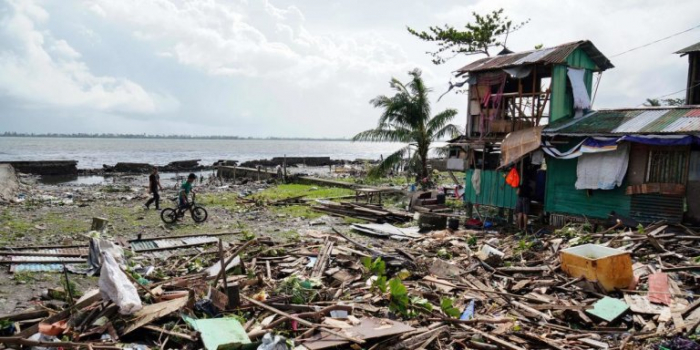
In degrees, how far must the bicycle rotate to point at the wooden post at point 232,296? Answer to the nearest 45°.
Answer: approximately 90° to its right

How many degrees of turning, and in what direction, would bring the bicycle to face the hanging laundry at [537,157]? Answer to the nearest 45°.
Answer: approximately 45° to its right

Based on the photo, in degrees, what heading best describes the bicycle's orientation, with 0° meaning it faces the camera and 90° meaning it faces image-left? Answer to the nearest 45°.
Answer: approximately 270°

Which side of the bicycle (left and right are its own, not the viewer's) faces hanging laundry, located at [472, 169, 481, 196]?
front

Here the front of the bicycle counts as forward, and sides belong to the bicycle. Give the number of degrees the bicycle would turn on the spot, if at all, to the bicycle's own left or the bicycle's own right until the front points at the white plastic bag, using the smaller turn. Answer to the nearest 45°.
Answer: approximately 90° to the bicycle's own right

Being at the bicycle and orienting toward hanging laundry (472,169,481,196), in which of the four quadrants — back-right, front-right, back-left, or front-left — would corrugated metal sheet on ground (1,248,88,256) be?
back-right

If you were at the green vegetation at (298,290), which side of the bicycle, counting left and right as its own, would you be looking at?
right

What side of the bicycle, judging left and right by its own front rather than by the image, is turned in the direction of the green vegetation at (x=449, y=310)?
right

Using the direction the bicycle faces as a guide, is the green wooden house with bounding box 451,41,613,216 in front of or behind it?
in front

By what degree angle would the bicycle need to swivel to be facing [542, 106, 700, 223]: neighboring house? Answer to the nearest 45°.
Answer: approximately 45° to its right
